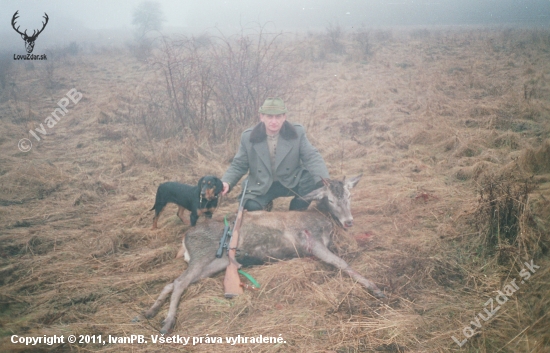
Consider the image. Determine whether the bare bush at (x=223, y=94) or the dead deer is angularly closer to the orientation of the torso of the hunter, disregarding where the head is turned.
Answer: the dead deer

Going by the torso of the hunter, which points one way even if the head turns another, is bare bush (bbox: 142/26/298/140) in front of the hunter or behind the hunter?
behind

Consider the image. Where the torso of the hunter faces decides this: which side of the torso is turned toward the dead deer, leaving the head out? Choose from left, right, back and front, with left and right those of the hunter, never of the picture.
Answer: front

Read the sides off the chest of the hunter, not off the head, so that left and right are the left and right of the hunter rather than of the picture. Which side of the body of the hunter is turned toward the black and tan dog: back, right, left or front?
right

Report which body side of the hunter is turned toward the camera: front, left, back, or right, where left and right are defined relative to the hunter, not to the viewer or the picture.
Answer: front

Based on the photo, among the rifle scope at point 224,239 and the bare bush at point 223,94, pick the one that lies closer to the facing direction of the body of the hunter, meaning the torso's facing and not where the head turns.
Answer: the rifle scope

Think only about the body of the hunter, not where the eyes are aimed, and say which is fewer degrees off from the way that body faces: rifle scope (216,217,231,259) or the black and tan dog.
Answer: the rifle scope

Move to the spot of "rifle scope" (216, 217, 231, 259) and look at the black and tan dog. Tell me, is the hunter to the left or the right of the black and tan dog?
right

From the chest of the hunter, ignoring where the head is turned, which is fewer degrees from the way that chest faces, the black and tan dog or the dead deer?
the dead deer
